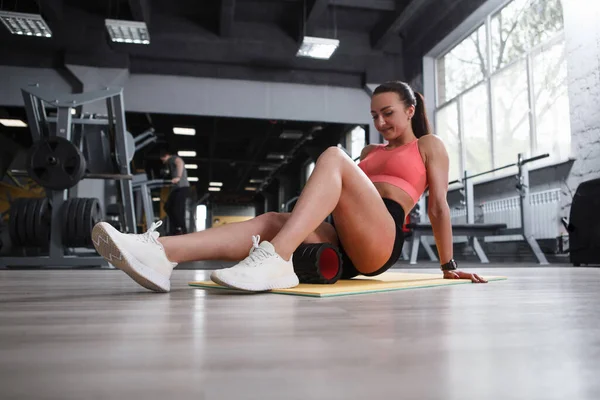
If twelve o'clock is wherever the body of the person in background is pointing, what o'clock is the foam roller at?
The foam roller is roughly at 9 o'clock from the person in background.

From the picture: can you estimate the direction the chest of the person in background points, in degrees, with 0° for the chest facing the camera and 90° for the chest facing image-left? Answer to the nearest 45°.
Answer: approximately 90°

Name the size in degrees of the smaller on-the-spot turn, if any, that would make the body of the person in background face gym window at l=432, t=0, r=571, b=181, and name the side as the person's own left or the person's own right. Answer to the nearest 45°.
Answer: approximately 180°

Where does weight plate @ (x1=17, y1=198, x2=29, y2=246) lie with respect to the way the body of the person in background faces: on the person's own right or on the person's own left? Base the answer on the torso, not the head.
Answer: on the person's own left

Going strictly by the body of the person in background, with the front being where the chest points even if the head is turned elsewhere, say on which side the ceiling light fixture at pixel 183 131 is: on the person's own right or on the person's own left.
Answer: on the person's own right

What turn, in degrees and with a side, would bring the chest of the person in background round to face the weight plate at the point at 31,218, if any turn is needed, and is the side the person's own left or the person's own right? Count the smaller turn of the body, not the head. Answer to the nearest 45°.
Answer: approximately 45° to the person's own left

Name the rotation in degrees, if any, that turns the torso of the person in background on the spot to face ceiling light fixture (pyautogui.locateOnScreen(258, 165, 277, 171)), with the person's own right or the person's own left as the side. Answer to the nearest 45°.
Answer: approximately 90° to the person's own right

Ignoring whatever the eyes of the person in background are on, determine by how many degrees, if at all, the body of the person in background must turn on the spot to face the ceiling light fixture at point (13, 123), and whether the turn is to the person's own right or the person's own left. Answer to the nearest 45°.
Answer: approximately 45° to the person's own right

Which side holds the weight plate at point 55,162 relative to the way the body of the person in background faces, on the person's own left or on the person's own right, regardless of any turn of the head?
on the person's own left

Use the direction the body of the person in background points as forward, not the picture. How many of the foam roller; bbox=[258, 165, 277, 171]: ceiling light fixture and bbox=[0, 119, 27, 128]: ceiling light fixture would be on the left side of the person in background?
1
